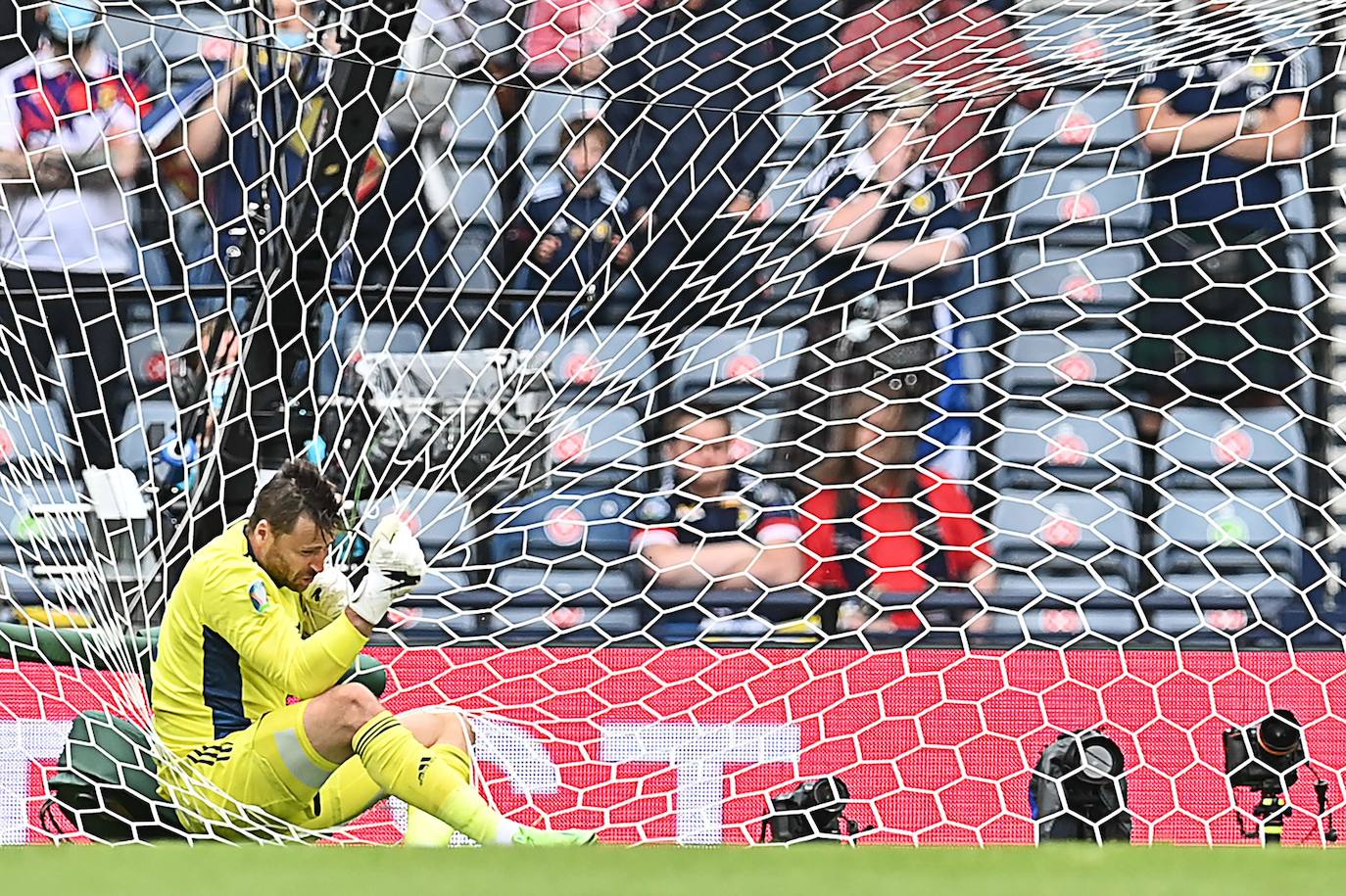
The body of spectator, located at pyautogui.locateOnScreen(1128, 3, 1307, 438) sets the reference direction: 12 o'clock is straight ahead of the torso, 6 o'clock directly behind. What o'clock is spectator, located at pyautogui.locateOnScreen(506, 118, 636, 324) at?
spectator, located at pyautogui.locateOnScreen(506, 118, 636, 324) is roughly at 2 o'clock from spectator, located at pyautogui.locateOnScreen(1128, 3, 1307, 438).

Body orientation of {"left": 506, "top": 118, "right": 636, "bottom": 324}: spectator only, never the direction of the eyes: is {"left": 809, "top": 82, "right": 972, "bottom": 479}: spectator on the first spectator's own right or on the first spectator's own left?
on the first spectator's own left

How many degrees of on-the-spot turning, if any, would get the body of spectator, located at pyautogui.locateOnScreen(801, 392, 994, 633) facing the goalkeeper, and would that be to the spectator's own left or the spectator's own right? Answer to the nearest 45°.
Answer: approximately 45° to the spectator's own right

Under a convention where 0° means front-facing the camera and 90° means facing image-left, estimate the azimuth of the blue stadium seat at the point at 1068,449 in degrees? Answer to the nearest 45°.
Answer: approximately 0°

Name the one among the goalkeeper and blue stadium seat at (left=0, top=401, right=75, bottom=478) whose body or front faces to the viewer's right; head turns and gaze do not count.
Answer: the goalkeeper

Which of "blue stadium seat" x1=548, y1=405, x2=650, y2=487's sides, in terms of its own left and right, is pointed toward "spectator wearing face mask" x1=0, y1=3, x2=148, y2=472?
right

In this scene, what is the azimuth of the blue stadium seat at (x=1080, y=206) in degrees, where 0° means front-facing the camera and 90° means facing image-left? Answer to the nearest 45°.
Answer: approximately 0°
